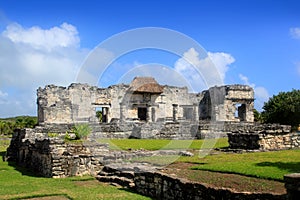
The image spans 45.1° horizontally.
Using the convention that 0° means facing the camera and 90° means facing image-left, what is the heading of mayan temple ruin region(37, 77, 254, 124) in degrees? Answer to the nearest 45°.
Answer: approximately 0°

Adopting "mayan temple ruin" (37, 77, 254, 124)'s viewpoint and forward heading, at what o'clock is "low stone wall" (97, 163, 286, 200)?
The low stone wall is roughly at 12 o'clock from the mayan temple ruin.

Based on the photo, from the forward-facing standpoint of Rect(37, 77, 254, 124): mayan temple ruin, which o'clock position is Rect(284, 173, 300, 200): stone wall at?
The stone wall is roughly at 12 o'clock from the mayan temple ruin.

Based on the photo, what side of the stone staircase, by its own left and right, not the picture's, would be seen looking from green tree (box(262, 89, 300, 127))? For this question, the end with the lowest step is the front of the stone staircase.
back

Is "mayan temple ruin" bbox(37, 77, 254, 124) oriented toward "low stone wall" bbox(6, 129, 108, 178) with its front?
yes

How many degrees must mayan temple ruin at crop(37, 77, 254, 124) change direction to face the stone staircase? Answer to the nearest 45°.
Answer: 0° — it already faces it

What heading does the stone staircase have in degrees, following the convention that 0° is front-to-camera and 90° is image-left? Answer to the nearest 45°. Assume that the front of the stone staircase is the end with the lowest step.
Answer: approximately 45°
